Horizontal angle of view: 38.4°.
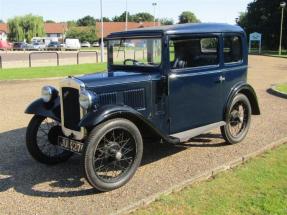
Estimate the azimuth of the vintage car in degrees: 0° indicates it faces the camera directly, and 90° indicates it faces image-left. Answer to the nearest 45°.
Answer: approximately 45°

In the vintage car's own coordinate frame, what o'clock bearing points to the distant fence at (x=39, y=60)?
The distant fence is roughly at 4 o'clock from the vintage car.

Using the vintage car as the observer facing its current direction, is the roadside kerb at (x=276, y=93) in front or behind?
behind

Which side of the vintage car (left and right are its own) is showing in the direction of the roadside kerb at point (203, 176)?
left
